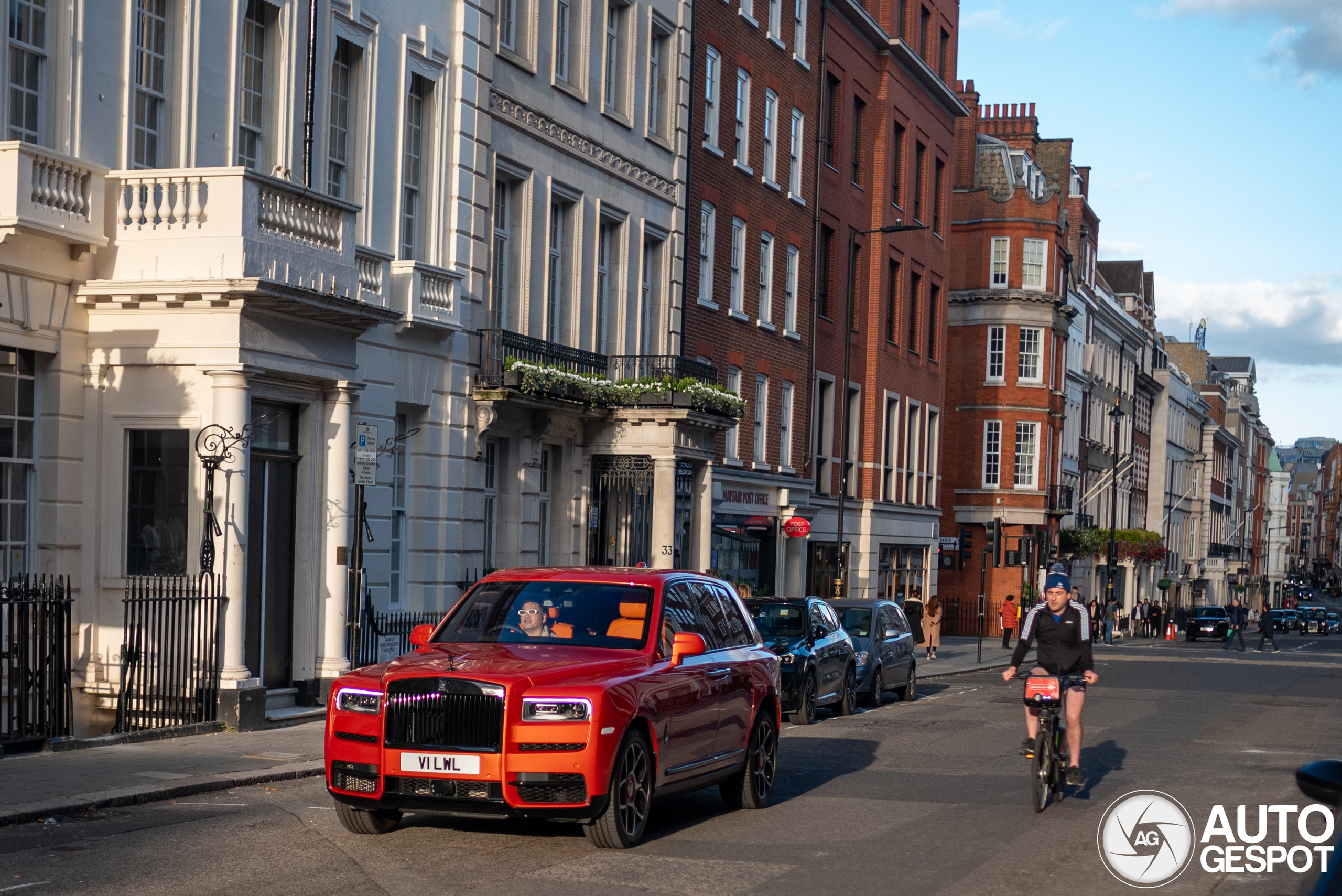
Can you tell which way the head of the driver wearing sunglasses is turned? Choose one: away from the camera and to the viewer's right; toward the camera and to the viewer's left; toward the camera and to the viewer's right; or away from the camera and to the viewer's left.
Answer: toward the camera and to the viewer's left

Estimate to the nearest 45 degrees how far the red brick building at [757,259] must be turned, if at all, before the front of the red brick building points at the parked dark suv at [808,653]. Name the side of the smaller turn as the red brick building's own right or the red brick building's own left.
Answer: approximately 45° to the red brick building's own right

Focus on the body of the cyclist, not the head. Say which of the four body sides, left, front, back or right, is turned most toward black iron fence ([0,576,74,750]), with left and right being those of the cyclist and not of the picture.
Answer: right

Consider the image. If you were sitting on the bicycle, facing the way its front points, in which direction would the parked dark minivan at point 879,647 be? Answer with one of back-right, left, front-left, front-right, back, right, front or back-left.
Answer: back

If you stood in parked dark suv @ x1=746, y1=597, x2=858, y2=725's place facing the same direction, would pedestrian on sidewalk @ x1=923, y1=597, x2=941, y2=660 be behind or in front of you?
behind

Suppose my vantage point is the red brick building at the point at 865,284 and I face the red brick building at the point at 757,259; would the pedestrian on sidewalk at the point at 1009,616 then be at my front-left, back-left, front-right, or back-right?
back-left

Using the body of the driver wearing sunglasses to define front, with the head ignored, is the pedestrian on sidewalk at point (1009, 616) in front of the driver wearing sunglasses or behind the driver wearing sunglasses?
behind

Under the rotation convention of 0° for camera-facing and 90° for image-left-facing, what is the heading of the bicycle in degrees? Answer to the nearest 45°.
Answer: approximately 0°

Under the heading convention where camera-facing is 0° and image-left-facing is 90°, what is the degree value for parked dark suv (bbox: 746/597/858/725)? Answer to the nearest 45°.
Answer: approximately 45°

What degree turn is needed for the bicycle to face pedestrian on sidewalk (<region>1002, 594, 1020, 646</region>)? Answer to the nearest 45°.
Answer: approximately 180°

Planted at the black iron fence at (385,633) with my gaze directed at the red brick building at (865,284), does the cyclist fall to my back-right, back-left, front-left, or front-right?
back-right

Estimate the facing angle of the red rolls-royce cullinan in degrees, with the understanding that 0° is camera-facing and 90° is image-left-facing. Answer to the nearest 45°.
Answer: approximately 45°
